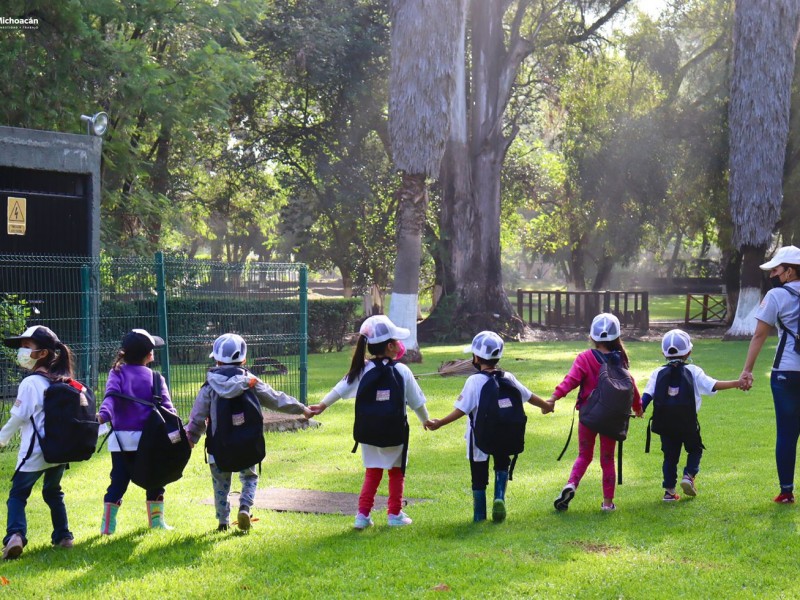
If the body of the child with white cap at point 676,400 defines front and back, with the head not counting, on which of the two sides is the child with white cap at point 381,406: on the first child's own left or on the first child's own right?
on the first child's own left

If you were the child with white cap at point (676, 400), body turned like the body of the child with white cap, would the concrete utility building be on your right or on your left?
on your left

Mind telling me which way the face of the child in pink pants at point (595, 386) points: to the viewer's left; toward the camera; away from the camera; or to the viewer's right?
away from the camera

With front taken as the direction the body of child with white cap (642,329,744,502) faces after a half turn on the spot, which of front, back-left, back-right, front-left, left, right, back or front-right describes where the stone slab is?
right

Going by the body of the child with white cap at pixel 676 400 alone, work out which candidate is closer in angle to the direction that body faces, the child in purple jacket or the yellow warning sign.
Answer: the yellow warning sign

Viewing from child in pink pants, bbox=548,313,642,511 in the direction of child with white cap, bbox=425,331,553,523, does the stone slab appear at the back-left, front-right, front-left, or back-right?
front-right

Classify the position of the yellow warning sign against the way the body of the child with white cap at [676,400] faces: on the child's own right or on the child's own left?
on the child's own left

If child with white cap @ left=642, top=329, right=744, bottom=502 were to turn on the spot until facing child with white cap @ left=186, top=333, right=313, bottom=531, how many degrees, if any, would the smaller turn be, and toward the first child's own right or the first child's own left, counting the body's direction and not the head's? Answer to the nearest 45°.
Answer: approximately 135° to the first child's own left

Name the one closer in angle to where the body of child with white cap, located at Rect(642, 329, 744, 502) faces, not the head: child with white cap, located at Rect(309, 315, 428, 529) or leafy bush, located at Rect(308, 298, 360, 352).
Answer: the leafy bush

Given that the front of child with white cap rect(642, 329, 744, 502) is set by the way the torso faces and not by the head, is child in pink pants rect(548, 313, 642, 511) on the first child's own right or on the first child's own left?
on the first child's own left

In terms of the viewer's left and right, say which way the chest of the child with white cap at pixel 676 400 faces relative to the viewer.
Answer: facing away from the viewer

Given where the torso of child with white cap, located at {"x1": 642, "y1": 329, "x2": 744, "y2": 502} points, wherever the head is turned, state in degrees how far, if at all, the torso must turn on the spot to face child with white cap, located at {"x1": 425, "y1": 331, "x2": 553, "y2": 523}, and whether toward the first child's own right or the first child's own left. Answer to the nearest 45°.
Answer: approximately 135° to the first child's own left

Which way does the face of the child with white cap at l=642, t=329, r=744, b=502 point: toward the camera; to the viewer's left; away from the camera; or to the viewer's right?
away from the camera
